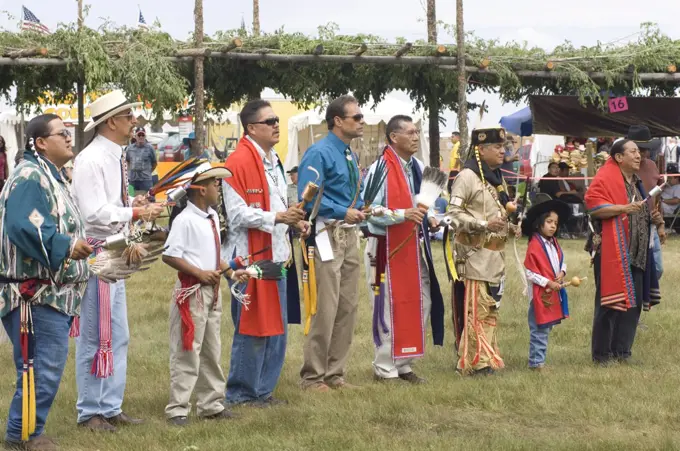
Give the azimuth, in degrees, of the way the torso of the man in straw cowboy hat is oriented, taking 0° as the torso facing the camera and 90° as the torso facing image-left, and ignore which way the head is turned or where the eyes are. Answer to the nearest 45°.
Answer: approximately 270°

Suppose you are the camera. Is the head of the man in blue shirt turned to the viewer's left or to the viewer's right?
to the viewer's right

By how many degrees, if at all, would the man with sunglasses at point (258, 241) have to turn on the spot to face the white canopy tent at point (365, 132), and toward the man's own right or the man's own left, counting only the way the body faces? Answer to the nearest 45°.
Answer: approximately 135° to the man's own left

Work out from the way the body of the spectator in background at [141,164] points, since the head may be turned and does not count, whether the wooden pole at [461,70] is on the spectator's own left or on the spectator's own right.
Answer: on the spectator's own left

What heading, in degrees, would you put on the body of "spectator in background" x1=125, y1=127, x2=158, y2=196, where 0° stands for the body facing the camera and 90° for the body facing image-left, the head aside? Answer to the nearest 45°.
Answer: approximately 0°

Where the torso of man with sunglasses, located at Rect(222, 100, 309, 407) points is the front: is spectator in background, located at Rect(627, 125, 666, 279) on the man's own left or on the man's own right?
on the man's own left

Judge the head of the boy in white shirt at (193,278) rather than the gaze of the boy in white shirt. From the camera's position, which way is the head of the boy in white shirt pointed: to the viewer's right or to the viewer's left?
to the viewer's right

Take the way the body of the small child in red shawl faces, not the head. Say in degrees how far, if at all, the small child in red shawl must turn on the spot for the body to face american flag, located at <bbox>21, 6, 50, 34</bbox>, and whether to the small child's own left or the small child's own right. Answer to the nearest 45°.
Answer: approximately 180°

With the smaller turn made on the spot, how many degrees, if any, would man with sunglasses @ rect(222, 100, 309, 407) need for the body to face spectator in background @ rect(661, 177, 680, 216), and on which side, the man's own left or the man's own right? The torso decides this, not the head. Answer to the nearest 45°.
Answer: approximately 90° to the man's own left

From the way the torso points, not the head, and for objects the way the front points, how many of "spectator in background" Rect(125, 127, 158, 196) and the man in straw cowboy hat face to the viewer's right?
1

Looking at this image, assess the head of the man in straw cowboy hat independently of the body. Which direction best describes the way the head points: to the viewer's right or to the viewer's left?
to the viewer's right
